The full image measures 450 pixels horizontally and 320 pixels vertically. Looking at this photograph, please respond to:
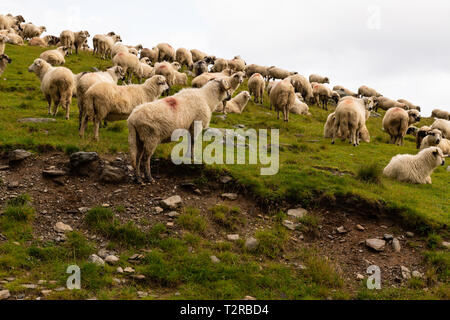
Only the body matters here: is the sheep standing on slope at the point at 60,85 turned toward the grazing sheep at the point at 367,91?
no

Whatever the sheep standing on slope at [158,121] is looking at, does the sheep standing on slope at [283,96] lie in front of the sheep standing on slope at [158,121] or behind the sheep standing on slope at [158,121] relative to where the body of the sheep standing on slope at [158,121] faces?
in front

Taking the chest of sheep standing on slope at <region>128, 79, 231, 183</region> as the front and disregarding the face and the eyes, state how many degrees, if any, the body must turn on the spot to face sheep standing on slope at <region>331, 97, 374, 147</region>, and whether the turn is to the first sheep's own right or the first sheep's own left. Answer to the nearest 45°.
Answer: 0° — it already faces it

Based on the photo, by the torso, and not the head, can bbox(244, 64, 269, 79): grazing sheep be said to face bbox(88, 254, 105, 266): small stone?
no

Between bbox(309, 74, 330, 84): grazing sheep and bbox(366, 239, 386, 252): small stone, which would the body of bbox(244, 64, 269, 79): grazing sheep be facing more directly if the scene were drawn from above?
the grazing sheep

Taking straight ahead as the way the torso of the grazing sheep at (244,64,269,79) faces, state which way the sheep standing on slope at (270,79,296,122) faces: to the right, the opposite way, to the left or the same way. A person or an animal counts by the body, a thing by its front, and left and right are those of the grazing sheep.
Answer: to the left

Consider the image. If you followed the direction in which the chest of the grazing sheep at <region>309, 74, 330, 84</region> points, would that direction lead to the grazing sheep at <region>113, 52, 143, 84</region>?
no

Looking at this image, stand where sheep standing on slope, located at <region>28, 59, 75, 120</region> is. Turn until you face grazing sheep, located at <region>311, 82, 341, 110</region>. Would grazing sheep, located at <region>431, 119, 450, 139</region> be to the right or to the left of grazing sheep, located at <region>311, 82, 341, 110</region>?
right

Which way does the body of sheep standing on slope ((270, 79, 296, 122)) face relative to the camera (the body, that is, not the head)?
away from the camera

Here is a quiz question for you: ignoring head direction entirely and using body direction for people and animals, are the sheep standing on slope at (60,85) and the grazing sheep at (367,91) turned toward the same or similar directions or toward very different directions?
very different directions

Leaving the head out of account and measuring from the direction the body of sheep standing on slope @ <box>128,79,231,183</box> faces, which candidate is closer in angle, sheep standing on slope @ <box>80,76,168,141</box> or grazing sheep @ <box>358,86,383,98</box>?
the grazing sheep

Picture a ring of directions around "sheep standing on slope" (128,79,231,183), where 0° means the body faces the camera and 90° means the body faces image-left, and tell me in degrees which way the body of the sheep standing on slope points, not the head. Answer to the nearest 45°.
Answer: approximately 225°

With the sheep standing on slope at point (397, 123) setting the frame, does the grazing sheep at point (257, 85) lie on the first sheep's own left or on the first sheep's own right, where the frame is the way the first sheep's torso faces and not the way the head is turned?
on the first sheep's own left
